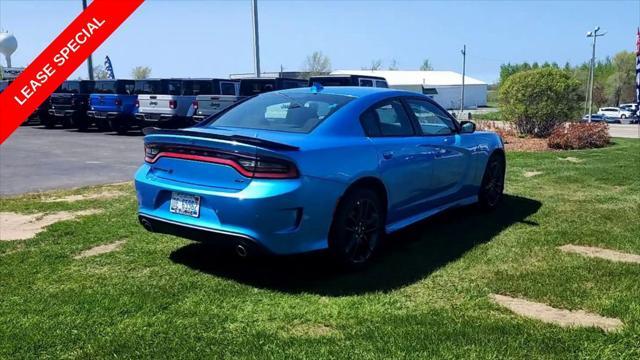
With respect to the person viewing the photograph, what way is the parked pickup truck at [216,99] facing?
facing away from the viewer and to the right of the viewer

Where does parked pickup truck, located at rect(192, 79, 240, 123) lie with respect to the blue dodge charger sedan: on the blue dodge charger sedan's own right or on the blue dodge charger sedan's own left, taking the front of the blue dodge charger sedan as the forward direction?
on the blue dodge charger sedan's own left

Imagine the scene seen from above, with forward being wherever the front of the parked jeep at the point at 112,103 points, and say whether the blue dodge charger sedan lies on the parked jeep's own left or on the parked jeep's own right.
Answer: on the parked jeep's own right

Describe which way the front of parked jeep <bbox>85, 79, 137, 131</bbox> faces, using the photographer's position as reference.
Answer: facing away from the viewer and to the right of the viewer

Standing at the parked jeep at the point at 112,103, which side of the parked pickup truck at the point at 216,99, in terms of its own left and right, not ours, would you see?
left

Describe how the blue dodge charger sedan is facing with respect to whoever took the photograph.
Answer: facing away from the viewer and to the right of the viewer

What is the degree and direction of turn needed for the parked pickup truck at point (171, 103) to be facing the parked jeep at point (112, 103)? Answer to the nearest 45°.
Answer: approximately 90° to its left

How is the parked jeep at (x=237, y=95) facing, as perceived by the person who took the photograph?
facing away from the viewer and to the right of the viewer
